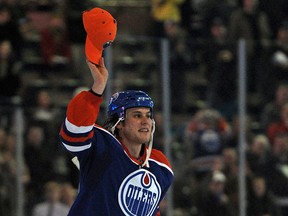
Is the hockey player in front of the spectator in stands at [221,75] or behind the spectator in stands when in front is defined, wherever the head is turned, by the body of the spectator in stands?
in front

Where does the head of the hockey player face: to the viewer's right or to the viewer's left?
to the viewer's right

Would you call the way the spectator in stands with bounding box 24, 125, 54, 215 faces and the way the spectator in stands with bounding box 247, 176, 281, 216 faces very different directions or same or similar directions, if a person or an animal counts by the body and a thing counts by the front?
same or similar directions

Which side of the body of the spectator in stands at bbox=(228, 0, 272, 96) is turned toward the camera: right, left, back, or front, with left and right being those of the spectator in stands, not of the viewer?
front

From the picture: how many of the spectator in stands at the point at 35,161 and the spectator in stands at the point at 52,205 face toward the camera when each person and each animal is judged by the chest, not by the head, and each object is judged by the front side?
2

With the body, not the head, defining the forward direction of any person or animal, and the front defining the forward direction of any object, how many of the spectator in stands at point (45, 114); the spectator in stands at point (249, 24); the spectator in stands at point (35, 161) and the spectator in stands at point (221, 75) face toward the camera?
4

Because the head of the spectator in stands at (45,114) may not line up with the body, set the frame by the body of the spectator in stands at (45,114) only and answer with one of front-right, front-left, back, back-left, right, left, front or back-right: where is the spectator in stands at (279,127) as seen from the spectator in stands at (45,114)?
left

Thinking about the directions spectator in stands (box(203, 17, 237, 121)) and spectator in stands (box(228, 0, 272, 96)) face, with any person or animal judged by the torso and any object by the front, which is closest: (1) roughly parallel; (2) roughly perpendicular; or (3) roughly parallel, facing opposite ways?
roughly parallel

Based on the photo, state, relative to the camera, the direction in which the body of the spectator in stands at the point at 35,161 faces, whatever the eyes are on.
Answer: toward the camera

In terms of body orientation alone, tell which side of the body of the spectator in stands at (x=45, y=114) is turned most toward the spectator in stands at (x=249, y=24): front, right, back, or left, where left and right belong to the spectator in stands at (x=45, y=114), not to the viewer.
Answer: left

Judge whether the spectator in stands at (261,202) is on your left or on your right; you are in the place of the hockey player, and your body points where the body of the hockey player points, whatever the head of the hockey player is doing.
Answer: on your left
